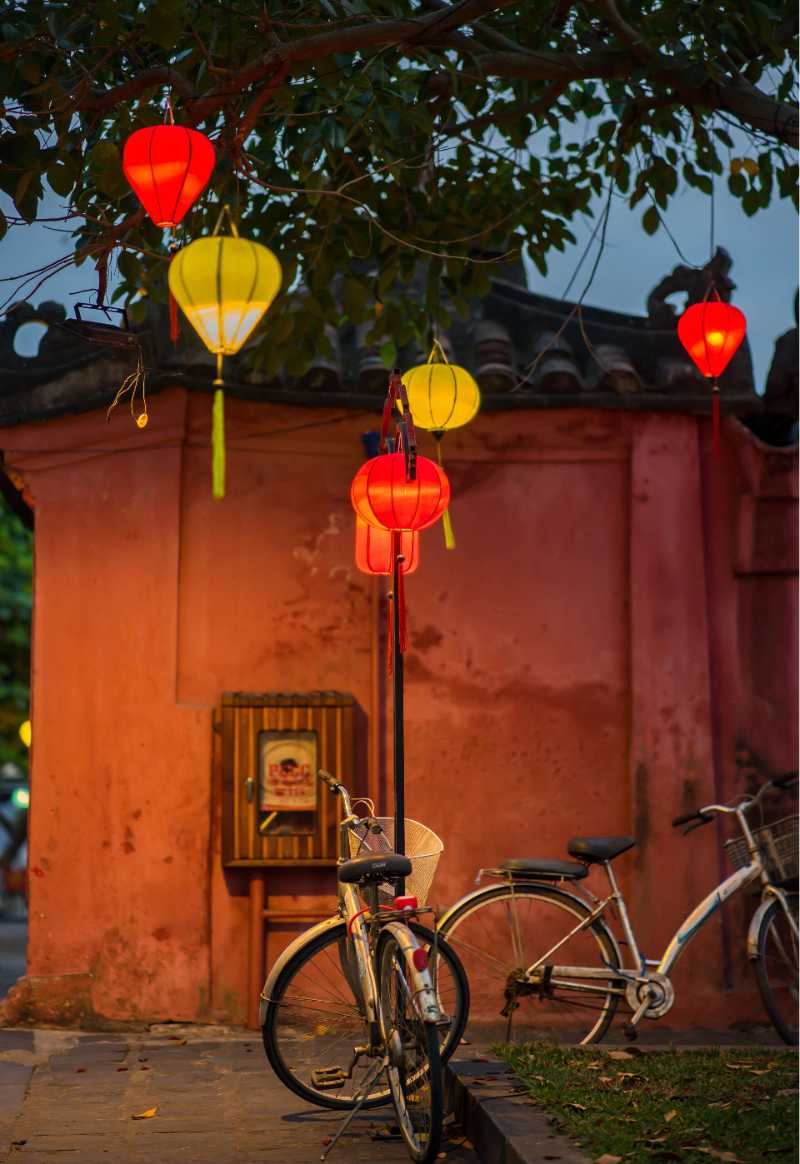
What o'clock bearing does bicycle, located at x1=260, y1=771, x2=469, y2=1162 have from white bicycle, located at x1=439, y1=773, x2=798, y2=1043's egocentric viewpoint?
The bicycle is roughly at 4 o'clock from the white bicycle.

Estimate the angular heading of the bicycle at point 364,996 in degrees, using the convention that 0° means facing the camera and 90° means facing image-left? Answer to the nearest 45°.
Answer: approximately 180°

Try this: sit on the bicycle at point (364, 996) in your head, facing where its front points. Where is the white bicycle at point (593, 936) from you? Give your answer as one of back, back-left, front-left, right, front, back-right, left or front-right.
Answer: front-right

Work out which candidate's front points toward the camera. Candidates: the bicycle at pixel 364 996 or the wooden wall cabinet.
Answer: the wooden wall cabinet

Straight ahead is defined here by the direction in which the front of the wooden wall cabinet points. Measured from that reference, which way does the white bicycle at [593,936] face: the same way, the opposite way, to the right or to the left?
to the left

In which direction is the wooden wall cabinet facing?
toward the camera

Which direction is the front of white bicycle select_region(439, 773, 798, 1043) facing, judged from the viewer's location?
facing to the right of the viewer

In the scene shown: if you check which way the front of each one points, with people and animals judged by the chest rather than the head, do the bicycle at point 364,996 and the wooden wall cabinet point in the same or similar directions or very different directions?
very different directions

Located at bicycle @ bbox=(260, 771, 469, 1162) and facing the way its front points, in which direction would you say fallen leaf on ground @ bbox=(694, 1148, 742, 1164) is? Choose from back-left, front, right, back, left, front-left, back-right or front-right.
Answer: back-right

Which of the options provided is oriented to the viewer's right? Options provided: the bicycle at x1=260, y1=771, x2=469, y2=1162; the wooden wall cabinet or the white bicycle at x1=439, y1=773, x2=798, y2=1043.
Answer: the white bicycle

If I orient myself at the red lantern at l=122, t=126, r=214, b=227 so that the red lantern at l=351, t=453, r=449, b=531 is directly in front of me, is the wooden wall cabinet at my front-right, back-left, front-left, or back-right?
front-left

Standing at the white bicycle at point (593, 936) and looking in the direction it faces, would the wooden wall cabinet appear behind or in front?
behind
